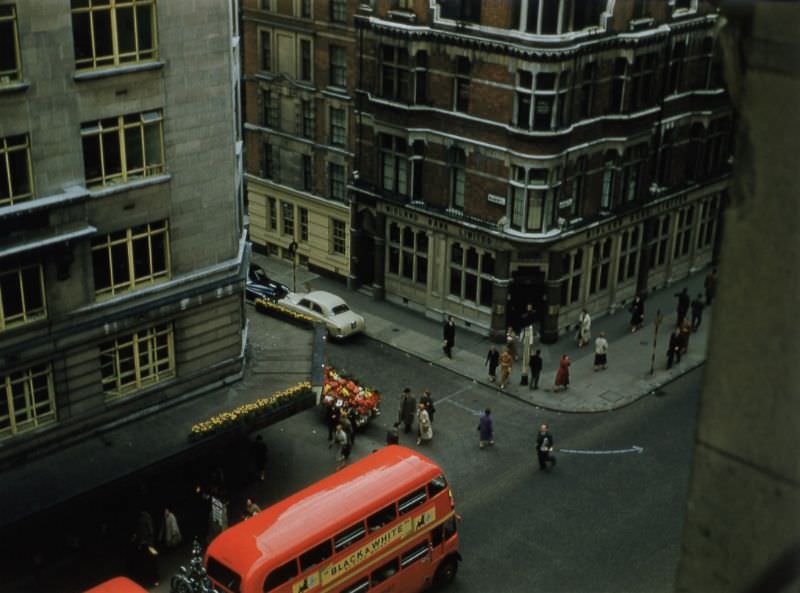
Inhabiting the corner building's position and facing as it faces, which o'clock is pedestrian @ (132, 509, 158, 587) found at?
The pedestrian is roughly at 1 o'clock from the corner building.

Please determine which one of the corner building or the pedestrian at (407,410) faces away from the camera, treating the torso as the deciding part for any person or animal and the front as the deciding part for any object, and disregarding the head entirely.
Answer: the pedestrian

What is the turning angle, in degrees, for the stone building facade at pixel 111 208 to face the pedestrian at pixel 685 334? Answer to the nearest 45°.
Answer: approximately 45° to its left

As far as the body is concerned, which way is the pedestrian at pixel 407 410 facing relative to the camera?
away from the camera

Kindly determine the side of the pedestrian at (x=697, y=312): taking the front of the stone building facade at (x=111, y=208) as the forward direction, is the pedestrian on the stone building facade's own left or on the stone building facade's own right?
on the stone building facade's own left

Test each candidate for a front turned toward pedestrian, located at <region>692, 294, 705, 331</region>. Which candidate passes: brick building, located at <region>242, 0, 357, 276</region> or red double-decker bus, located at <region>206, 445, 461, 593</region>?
the red double-decker bus

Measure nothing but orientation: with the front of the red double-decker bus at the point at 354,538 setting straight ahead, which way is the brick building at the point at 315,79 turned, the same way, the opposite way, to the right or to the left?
the opposite way

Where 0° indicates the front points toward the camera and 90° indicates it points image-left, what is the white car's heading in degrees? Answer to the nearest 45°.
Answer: approximately 315°

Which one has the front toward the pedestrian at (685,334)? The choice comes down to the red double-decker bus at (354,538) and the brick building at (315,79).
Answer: the red double-decker bus

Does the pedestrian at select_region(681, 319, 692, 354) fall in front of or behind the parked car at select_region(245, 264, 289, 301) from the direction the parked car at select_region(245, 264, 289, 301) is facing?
in front

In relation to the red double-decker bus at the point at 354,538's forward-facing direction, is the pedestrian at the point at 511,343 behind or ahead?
ahead

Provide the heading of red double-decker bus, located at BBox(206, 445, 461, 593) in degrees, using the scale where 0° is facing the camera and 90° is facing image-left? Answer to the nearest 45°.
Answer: approximately 225°

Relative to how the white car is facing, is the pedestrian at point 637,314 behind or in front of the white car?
in front

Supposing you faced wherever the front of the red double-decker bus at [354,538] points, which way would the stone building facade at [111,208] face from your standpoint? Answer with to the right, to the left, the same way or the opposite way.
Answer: to the right

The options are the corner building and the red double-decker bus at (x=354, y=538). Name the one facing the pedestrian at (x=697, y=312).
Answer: the red double-decker bus

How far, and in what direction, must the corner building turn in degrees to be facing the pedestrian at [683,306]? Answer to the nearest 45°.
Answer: approximately 90° to its left
